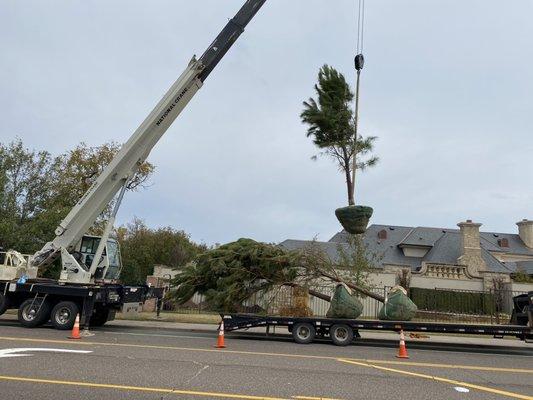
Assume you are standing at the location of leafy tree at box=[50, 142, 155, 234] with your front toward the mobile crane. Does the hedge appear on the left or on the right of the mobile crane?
left

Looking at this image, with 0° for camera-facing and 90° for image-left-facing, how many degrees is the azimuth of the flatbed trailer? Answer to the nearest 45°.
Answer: approximately 270°

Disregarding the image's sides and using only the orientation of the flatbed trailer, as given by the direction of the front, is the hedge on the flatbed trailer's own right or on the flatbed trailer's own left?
on the flatbed trailer's own left

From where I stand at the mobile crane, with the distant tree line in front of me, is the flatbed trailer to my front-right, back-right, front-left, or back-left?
back-right

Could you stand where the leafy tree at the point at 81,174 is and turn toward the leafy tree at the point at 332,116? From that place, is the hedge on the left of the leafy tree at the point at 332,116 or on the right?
left

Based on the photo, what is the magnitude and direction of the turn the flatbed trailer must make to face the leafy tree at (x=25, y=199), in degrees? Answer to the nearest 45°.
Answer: approximately 180°

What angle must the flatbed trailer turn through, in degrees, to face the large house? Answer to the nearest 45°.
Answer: approximately 90° to its left

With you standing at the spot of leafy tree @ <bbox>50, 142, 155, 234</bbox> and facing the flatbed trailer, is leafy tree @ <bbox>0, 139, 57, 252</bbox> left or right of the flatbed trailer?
right

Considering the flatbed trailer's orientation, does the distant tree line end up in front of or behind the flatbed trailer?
behind

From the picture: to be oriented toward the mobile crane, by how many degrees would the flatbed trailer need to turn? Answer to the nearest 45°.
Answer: approximately 180°

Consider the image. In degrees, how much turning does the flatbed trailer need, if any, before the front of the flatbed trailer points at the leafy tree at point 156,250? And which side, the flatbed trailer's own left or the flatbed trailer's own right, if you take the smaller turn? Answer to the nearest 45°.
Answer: approximately 135° to the flatbed trailer's own left

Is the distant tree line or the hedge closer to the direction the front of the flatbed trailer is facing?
the hedge

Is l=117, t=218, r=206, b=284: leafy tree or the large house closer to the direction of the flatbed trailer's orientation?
the large house
